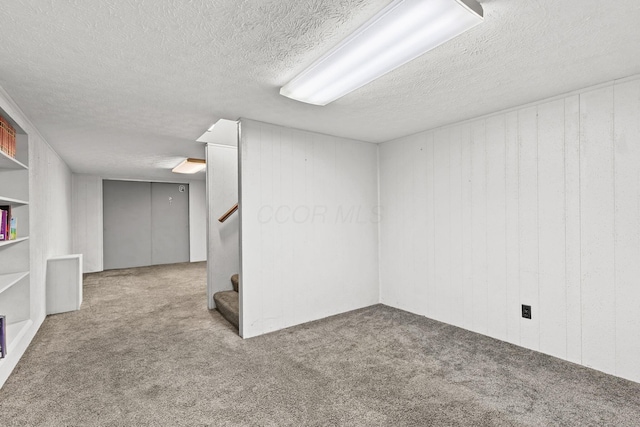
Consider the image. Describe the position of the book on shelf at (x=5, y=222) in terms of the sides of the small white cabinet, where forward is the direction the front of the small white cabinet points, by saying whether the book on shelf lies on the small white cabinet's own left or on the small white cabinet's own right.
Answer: on the small white cabinet's own right

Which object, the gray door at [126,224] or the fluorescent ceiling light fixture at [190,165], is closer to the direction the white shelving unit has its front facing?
the fluorescent ceiling light fixture

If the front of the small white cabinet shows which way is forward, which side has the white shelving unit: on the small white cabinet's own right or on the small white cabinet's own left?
on the small white cabinet's own right

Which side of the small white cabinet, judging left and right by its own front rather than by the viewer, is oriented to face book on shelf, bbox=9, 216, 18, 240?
right

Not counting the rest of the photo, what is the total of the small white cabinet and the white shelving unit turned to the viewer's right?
2

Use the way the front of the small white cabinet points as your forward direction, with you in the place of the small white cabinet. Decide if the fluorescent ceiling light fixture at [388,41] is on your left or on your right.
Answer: on your right

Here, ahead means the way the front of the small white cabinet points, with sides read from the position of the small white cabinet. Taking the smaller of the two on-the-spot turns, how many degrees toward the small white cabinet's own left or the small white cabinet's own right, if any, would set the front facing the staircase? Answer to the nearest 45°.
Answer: approximately 45° to the small white cabinet's own right

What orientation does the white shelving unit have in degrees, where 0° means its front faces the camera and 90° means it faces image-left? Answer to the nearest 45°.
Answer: approximately 270°

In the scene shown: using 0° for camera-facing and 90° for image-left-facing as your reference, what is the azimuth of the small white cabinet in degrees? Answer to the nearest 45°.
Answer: approximately 270°
